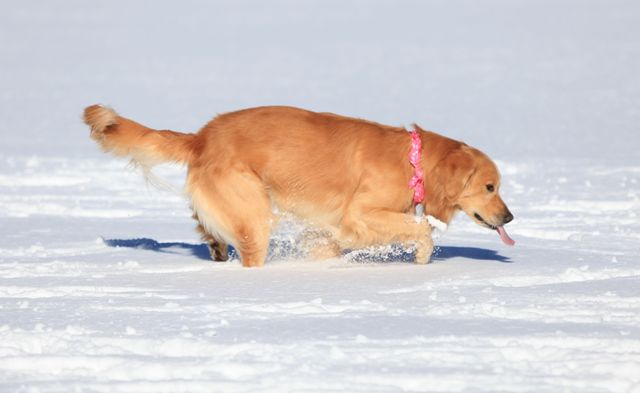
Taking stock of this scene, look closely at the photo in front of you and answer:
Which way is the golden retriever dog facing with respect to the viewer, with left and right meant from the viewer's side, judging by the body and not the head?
facing to the right of the viewer
